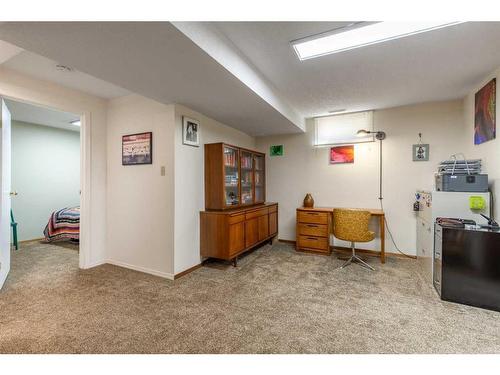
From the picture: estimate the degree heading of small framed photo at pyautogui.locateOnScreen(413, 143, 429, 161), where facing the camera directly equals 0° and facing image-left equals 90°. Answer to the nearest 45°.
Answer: approximately 0°

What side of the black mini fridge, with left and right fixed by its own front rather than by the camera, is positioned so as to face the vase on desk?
front

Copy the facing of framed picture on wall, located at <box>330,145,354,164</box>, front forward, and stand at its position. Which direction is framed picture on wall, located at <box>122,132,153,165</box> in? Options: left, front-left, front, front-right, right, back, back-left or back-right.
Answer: front-right

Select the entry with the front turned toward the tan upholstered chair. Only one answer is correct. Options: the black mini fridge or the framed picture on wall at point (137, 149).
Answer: the black mini fridge

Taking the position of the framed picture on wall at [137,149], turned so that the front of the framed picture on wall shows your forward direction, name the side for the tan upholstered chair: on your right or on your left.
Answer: on your left

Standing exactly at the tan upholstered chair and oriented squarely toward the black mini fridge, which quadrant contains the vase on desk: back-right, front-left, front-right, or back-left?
back-left

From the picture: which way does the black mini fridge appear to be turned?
to the viewer's left

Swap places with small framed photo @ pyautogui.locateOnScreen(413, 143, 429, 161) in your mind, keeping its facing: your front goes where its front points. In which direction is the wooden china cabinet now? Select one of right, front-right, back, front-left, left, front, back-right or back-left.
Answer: front-right

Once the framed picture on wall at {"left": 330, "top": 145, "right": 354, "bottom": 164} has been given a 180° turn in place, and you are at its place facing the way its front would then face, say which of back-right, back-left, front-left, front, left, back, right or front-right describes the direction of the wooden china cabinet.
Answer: back-left

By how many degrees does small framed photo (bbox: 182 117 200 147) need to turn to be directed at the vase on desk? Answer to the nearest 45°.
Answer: approximately 45° to its left

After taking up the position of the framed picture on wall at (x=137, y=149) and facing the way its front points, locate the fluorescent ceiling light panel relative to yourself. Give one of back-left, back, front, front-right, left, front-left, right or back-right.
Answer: left
